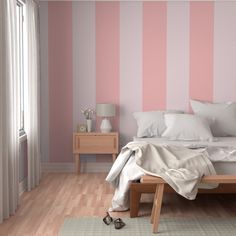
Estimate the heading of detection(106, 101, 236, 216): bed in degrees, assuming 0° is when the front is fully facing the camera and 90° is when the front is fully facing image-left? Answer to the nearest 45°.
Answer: approximately 0°

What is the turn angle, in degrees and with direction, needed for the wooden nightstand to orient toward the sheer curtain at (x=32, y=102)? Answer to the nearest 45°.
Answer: approximately 45° to its right

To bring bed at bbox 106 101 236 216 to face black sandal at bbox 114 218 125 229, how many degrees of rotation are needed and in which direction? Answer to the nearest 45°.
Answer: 0° — it already faces it

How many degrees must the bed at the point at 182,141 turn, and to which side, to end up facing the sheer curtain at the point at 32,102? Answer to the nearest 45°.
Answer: approximately 90° to its right

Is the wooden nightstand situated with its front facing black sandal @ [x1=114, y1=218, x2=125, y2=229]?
yes

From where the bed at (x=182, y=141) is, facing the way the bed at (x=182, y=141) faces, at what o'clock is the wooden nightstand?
The wooden nightstand is roughly at 4 o'clock from the bed.

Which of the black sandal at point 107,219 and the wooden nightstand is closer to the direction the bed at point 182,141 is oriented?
the black sandal

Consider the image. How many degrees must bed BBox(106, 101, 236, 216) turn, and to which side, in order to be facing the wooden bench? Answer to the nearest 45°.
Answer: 0° — it already faces it
